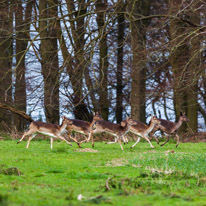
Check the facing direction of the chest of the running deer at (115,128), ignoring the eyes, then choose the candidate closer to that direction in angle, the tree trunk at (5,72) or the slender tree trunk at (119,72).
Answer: the slender tree trunk

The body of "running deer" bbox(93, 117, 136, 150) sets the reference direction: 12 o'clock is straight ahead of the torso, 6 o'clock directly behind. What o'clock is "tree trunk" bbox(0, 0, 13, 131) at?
The tree trunk is roughly at 8 o'clock from the running deer.

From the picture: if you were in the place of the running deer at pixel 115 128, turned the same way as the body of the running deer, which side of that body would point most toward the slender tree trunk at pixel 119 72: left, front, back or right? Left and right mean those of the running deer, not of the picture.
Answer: left

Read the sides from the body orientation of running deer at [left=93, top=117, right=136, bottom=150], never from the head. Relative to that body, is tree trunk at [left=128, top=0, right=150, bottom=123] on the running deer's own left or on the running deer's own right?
on the running deer's own left

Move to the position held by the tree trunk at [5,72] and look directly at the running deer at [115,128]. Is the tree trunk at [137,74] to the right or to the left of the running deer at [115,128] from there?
left

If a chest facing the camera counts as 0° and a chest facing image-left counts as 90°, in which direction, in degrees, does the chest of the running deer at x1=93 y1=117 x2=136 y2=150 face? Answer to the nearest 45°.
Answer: approximately 270°
